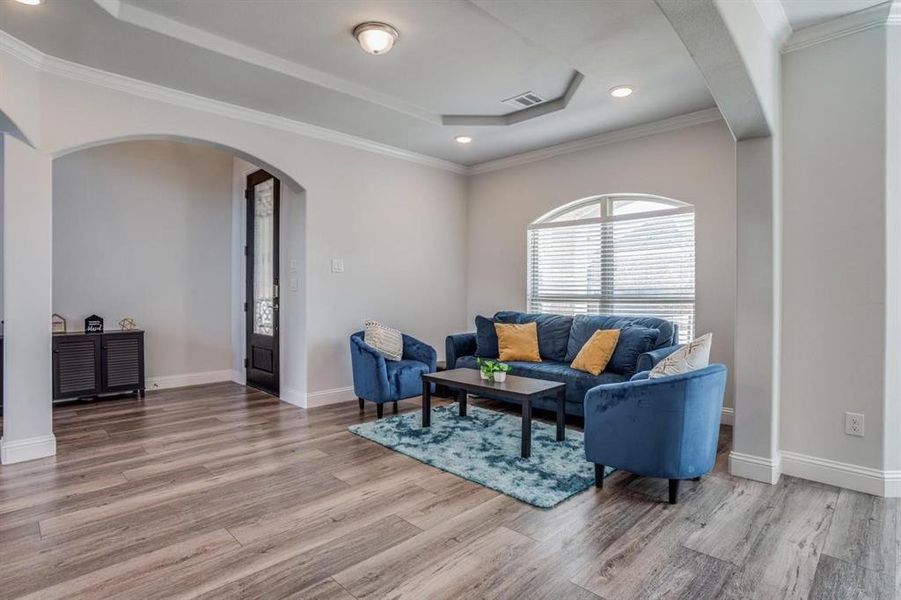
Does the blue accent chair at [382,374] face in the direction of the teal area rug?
yes

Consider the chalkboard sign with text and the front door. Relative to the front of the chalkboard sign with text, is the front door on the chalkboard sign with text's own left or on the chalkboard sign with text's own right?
on the chalkboard sign with text's own left

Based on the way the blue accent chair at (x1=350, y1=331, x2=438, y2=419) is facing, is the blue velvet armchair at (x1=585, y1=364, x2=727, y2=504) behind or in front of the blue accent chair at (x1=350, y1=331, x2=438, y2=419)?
in front

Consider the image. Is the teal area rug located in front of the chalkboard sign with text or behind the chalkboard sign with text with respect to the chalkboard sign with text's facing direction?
in front

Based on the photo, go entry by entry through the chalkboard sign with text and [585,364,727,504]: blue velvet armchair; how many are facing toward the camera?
1

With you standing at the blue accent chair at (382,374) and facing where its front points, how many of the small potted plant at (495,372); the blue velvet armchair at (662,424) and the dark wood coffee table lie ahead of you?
3

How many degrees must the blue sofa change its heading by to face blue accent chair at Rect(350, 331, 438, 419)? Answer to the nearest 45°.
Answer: approximately 45° to its right

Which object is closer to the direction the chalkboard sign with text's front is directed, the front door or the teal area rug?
the teal area rug

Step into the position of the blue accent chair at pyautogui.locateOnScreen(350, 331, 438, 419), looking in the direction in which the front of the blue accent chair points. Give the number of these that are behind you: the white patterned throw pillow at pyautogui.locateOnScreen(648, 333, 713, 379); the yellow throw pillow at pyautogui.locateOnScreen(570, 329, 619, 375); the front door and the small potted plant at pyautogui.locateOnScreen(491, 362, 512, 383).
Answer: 1

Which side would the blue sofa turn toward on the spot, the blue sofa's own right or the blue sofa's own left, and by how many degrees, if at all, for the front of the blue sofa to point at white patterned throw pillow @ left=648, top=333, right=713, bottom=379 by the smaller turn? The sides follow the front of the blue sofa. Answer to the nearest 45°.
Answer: approximately 90° to the blue sofa's own left

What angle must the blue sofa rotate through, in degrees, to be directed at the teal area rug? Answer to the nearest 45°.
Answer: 0° — it already faces it

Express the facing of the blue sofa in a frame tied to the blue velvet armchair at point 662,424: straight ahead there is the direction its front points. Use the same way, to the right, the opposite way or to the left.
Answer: to the left

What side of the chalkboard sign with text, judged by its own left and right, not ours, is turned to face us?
front

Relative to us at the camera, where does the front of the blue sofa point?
facing the viewer and to the left of the viewer

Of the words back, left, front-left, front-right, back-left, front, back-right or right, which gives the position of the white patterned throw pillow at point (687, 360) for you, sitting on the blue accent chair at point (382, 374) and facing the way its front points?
front

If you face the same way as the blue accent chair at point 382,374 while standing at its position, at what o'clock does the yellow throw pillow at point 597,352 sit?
The yellow throw pillow is roughly at 11 o'clock from the blue accent chair.

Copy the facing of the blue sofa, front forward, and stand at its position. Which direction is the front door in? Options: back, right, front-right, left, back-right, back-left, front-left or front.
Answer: front-right
